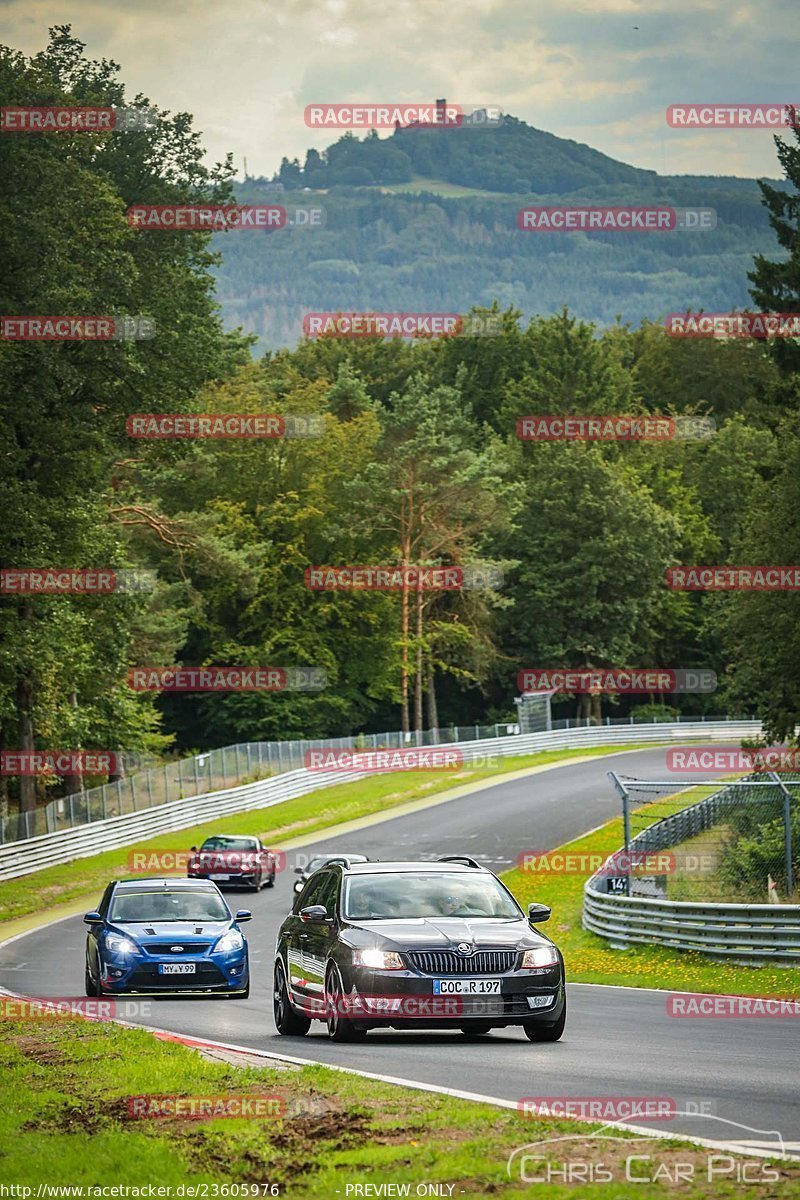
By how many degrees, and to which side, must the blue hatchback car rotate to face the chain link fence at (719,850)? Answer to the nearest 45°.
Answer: approximately 135° to its left

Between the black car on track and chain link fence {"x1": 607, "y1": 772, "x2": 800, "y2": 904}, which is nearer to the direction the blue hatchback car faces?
the black car on track

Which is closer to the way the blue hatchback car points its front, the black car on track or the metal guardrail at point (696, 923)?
the black car on track

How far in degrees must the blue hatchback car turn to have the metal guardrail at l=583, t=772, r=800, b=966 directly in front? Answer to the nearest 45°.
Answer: approximately 135° to its left

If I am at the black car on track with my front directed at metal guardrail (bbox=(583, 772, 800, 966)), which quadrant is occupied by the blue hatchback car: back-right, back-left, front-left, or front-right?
front-left

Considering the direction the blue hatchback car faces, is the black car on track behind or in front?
in front

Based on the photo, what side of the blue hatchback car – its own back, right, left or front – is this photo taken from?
front

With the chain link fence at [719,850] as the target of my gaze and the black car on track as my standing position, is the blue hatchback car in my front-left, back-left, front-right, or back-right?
front-left
